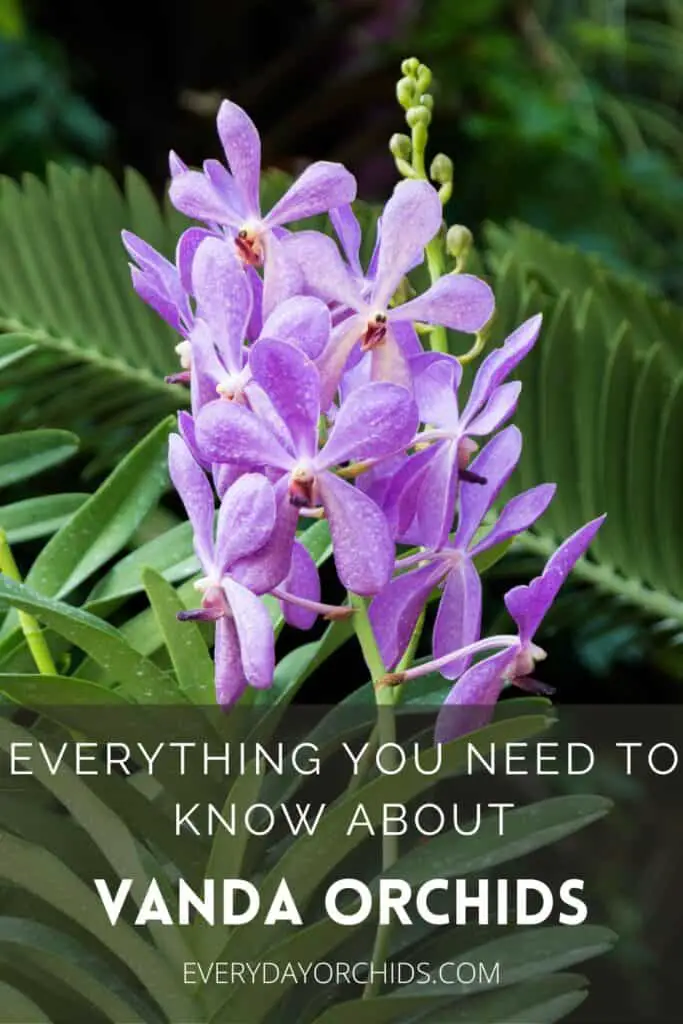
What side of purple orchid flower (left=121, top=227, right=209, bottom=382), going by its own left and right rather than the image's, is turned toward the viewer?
left

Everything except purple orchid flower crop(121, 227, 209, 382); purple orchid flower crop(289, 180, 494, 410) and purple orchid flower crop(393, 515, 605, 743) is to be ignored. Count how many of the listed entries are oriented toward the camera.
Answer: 1

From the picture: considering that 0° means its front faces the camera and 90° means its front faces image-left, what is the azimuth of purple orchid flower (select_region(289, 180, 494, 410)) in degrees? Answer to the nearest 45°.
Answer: approximately 0°

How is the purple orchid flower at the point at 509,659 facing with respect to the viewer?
to the viewer's right

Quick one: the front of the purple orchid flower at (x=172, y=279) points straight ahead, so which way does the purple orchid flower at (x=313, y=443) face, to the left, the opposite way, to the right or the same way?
to the left

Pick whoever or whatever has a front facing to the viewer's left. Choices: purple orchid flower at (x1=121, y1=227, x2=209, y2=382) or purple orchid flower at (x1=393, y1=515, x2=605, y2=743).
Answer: purple orchid flower at (x1=121, y1=227, x2=209, y2=382)

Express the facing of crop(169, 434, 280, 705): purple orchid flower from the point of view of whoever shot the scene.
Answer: facing to the left of the viewer
